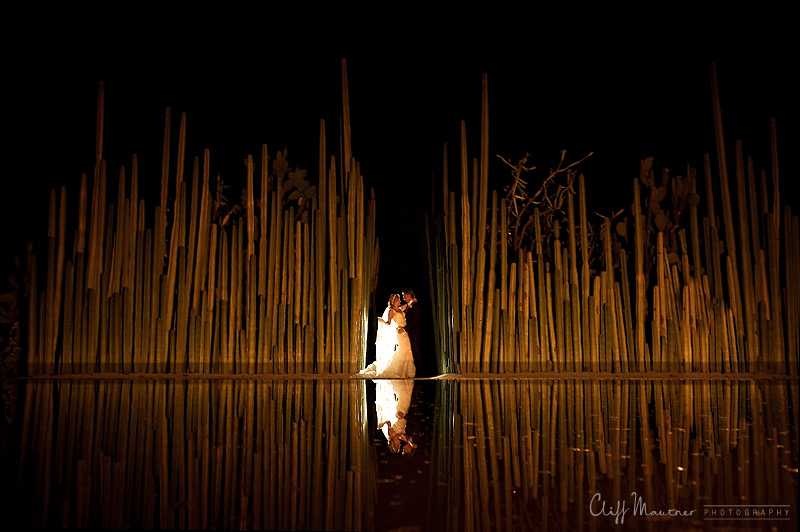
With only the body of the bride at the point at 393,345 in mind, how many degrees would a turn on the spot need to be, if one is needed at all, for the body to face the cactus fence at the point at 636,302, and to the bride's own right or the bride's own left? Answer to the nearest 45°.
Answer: approximately 45° to the bride's own left

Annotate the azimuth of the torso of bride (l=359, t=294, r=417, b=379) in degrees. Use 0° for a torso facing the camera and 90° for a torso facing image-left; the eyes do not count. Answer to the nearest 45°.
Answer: approximately 315°
